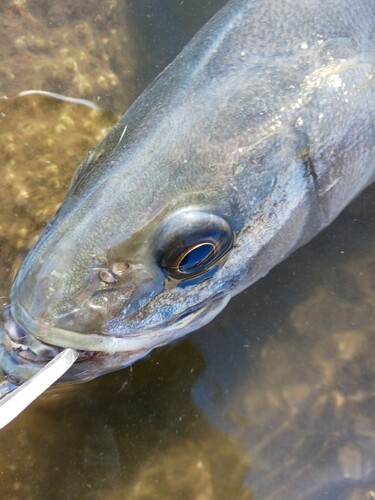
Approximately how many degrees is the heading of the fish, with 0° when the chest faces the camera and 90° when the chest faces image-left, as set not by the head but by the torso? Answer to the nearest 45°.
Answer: approximately 45°
